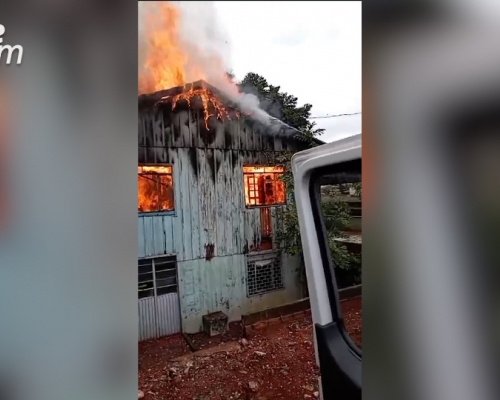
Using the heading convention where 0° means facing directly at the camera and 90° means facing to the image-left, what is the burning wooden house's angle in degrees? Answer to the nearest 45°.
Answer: approximately 0°
